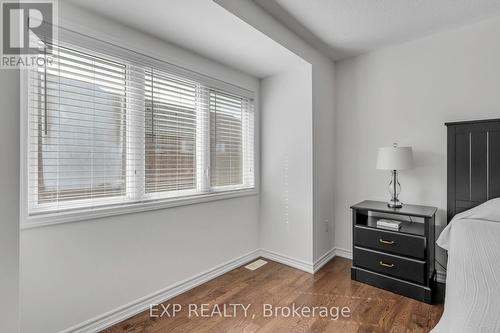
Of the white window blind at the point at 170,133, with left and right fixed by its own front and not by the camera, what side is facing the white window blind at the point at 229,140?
left

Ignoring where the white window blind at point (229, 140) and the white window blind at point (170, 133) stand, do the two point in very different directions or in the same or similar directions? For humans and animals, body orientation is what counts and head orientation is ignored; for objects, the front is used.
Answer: same or similar directions

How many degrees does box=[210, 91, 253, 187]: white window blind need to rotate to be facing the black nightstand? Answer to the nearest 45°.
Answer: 0° — it already faces it

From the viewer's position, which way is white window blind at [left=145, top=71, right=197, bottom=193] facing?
facing the viewer and to the right of the viewer

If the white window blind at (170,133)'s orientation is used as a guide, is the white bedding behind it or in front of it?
in front

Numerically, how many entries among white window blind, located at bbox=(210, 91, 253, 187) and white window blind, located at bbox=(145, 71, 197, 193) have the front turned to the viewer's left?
0

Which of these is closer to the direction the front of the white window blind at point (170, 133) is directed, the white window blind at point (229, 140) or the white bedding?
the white bedding

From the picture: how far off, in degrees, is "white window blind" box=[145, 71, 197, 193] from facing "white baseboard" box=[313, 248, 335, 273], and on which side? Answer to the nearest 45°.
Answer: approximately 45° to its left

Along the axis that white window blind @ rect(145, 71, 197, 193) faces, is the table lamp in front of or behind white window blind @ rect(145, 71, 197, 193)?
in front

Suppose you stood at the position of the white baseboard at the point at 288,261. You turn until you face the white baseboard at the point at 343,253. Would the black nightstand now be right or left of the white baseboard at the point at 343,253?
right

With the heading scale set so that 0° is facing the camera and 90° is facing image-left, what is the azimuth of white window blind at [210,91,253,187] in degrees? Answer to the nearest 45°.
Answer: approximately 315°
